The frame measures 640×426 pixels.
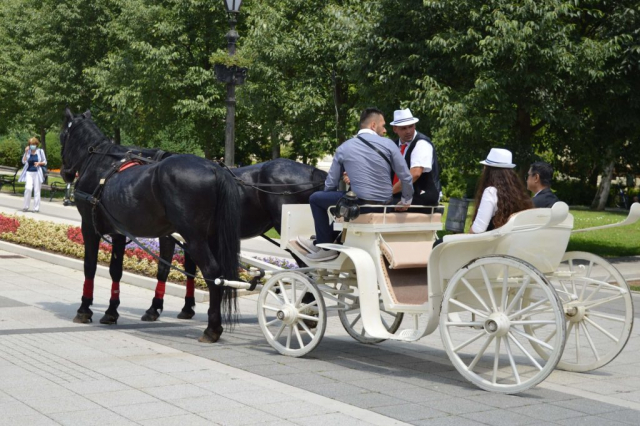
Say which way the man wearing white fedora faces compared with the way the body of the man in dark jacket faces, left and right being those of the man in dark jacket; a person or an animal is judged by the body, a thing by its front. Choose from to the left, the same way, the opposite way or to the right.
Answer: to the left

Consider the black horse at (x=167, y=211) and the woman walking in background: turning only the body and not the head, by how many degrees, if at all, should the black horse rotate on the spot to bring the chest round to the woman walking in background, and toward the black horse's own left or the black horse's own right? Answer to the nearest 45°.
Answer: approximately 45° to the black horse's own right

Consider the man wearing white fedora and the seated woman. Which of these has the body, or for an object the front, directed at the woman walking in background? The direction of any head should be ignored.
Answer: the seated woman

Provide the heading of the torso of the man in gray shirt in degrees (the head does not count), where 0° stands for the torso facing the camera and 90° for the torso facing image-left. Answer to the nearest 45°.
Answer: approximately 135°

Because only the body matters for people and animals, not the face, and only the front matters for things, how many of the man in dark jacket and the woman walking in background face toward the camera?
1

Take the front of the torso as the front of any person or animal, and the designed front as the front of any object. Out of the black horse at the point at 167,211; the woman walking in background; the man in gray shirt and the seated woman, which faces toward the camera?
the woman walking in background

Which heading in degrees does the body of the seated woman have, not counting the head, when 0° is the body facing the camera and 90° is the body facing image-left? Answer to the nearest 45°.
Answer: approximately 135°

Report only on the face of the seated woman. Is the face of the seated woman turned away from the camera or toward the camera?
away from the camera

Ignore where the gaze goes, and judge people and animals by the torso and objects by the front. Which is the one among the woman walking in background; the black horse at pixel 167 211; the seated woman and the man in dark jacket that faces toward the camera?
the woman walking in background

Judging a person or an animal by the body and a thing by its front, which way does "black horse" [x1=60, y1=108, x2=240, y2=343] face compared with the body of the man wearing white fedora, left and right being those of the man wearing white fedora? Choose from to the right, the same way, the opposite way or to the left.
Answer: to the right
